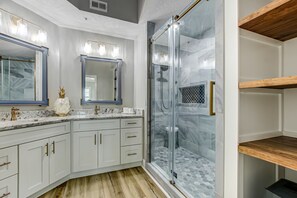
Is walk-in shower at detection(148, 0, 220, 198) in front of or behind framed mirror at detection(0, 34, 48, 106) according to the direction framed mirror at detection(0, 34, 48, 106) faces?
in front

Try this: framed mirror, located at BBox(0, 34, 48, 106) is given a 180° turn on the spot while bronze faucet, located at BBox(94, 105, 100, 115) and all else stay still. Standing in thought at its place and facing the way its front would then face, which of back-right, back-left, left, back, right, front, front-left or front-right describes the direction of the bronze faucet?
back-right

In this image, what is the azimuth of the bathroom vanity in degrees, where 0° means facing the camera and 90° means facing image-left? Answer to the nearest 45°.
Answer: approximately 315°

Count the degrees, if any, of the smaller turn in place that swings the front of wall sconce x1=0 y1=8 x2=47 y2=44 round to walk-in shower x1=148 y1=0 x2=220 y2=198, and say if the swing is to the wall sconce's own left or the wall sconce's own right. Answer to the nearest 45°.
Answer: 0° — it already faces it

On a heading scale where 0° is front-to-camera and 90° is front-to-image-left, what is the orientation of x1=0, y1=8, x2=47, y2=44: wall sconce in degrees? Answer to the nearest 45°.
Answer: approximately 315°

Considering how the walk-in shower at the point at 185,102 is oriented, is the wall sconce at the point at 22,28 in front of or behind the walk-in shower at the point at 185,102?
in front

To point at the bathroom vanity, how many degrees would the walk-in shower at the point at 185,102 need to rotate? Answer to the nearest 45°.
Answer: approximately 45° to its right
